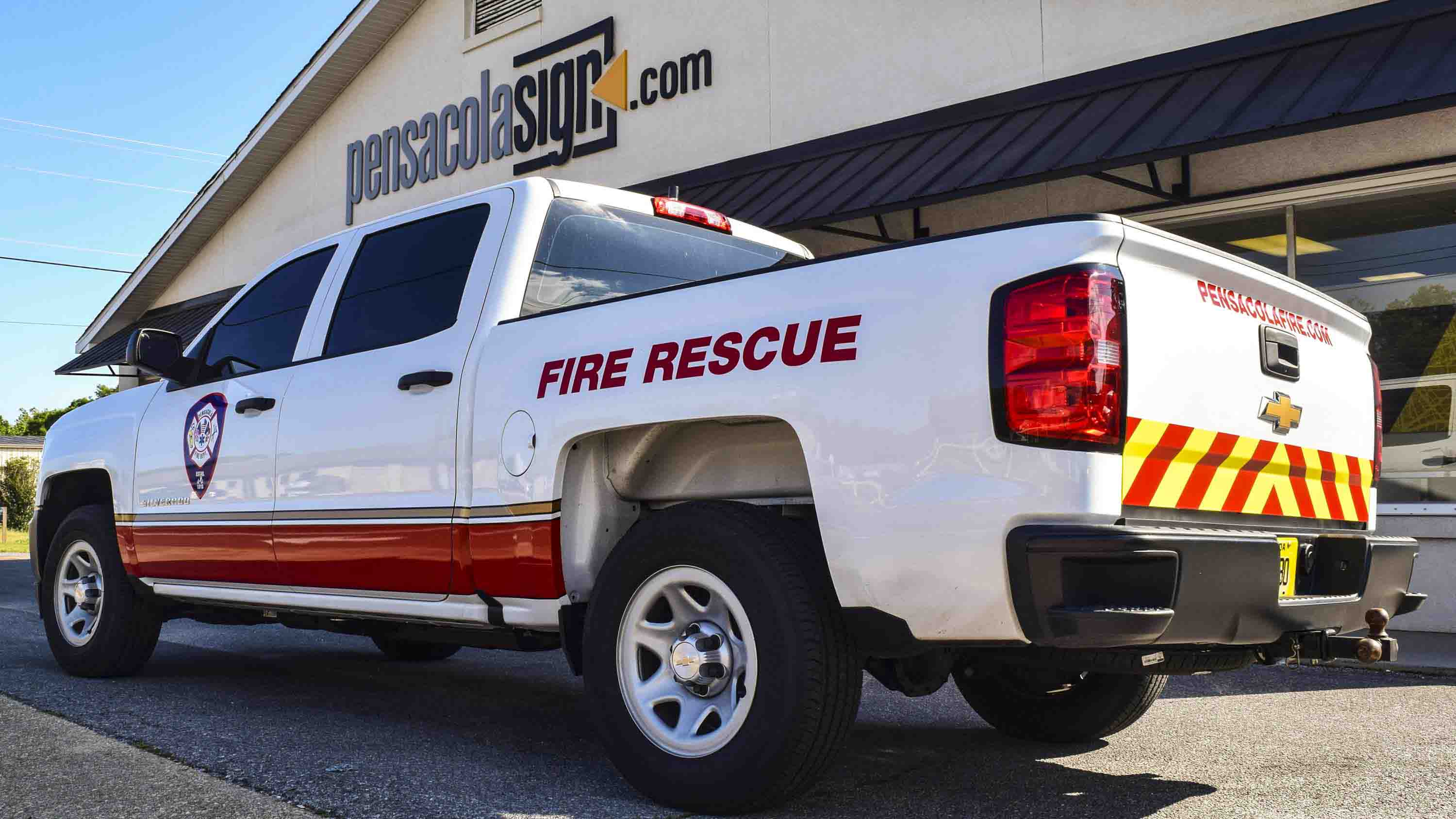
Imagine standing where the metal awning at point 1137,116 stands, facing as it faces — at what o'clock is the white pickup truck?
The white pickup truck is roughly at 11 o'clock from the metal awning.

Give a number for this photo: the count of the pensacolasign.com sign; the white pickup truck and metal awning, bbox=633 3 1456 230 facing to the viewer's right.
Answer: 0

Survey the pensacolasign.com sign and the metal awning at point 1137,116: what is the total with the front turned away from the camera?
0

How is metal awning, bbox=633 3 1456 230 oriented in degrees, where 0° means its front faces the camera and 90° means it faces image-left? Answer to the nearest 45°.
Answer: approximately 45°

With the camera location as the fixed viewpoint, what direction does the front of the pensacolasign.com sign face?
facing the viewer and to the left of the viewer

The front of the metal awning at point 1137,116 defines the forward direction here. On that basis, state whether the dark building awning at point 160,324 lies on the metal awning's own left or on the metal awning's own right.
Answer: on the metal awning's own right

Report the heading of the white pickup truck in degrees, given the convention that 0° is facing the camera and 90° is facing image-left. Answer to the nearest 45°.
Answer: approximately 135°

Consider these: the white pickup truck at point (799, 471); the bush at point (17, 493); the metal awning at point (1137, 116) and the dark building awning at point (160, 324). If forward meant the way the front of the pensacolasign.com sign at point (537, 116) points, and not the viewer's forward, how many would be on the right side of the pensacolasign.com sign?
2

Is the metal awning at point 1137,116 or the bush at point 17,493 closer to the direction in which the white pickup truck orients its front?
the bush

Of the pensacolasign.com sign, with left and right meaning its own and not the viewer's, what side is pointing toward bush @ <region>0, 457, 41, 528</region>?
right

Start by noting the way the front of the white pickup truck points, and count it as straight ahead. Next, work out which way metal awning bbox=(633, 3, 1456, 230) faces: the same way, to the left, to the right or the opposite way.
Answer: to the left

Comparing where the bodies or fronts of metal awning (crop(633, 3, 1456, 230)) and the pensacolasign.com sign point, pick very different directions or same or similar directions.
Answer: same or similar directions

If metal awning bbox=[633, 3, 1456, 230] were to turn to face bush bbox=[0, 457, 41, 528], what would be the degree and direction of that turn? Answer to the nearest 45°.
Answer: approximately 90° to its right

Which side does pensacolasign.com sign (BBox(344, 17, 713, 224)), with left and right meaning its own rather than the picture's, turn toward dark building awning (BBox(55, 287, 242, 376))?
right

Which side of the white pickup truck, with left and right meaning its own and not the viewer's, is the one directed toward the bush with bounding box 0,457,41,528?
front

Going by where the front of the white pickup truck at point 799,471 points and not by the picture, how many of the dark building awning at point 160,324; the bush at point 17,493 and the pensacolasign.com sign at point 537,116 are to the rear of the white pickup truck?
0

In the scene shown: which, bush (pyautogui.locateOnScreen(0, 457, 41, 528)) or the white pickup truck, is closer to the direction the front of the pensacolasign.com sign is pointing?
the white pickup truck

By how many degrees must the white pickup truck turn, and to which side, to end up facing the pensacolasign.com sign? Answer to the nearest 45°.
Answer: approximately 45° to its right
